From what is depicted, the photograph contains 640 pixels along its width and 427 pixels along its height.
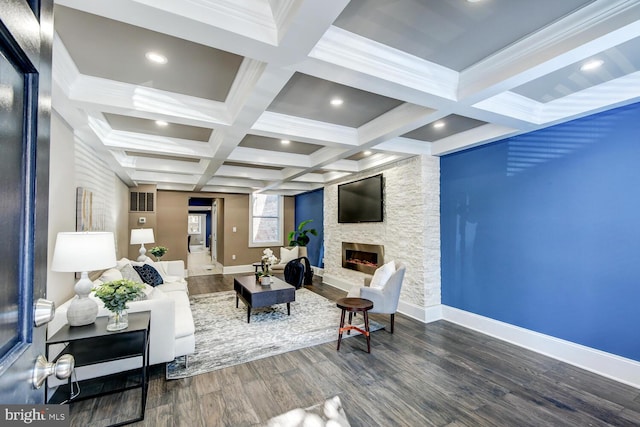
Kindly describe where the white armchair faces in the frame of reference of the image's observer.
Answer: facing to the left of the viewer

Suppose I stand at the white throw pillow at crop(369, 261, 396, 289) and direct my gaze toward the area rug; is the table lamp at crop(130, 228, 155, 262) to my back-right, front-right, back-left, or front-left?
front-right

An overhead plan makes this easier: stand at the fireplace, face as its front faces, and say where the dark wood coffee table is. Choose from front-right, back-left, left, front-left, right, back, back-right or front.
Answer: front

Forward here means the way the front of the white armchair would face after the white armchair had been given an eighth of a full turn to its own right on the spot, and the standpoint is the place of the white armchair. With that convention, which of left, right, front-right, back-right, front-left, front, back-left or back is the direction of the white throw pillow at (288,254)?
front

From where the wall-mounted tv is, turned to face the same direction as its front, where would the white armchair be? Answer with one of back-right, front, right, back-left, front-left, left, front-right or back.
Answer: front-left

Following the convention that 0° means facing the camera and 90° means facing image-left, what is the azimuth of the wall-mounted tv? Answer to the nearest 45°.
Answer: approximately 45°

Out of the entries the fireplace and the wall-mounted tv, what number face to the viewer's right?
0

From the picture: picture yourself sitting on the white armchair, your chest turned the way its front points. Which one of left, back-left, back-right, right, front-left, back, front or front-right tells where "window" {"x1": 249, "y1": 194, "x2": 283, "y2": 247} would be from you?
front-right

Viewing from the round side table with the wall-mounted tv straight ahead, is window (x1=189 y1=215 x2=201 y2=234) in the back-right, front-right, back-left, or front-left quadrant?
front-left

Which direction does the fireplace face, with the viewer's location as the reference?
facing the viewer and to the left of the viewer

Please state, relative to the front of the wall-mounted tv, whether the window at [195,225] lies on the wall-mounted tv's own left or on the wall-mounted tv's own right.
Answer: on the wall-mounted tv's own right

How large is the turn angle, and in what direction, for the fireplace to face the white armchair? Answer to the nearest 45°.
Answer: approximately 45° to its left

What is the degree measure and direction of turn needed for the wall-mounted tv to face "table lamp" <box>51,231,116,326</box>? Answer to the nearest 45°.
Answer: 0° — it already faces it

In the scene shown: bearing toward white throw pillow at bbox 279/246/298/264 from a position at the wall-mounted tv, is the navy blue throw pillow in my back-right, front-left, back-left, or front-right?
front-left

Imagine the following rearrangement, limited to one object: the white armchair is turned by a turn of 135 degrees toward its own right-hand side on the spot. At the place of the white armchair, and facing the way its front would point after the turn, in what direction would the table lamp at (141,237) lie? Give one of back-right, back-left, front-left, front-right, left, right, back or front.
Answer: back-left

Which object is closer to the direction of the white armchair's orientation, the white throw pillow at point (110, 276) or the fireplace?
the white throw pillow

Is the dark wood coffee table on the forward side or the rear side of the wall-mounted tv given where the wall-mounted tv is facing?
on the forward side

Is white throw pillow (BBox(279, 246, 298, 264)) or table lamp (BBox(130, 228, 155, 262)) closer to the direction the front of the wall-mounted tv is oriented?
the table lamp

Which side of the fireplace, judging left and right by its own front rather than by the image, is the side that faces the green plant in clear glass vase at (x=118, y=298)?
front
